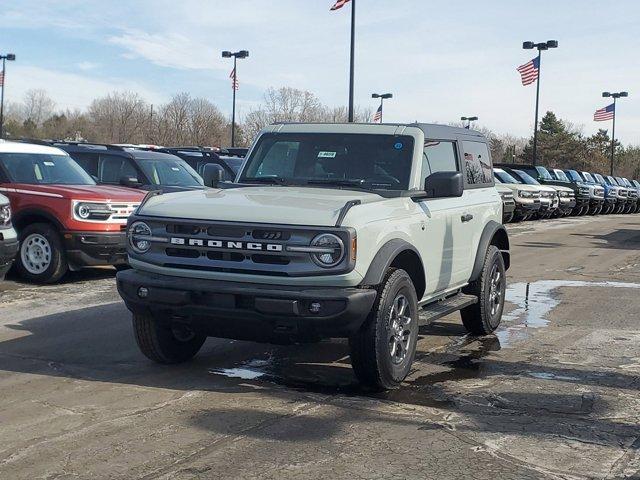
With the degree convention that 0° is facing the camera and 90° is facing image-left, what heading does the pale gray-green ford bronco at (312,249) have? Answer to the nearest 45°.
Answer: approximately 45°

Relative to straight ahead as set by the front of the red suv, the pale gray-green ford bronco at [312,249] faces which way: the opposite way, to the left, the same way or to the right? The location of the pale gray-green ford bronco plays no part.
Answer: to the right

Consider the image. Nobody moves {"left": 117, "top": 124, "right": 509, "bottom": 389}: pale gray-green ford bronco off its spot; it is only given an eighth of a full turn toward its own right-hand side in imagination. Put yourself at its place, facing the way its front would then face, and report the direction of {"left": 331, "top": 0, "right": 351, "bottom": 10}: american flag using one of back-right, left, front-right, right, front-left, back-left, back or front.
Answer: right

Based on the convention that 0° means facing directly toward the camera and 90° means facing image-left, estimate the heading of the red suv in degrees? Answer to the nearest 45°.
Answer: approximately 315°

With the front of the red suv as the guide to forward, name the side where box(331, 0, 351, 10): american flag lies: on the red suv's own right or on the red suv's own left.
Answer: on the red suv's own left

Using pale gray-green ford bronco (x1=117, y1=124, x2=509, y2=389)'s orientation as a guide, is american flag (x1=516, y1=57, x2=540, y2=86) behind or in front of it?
behind
